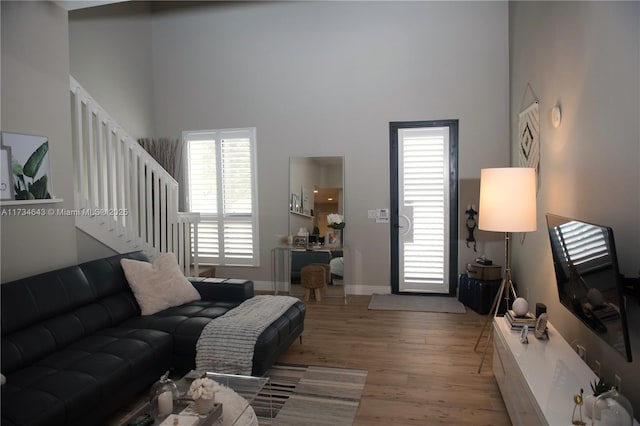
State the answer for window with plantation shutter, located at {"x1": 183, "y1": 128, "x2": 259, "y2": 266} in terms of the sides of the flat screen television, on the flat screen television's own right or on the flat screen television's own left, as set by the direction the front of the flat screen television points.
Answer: on the flat screen television's own right

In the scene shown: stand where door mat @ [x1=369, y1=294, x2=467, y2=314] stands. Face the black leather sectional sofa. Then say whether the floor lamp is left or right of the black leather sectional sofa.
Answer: left

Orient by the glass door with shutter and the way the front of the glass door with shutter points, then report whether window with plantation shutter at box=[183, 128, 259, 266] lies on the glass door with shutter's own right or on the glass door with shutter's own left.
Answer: on the glass door with shutter's own right

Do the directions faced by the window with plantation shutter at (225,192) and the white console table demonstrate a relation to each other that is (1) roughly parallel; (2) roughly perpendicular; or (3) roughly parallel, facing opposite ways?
roughly perpendicular

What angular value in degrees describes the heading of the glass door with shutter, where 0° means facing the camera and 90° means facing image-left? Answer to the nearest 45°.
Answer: approximately 0°

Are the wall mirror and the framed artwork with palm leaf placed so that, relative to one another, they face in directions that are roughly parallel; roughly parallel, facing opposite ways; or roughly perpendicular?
roughly perpendicular

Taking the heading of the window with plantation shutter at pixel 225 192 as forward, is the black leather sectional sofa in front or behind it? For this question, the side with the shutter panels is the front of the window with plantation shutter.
in front

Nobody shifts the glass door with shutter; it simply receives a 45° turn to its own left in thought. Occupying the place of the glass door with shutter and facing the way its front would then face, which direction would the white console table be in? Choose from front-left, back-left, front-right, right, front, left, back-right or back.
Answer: front-right

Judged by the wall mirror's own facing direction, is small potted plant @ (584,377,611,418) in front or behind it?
in front

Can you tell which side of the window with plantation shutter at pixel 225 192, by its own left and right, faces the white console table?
front

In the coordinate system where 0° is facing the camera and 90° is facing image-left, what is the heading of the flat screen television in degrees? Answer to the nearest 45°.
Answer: approximately 45°

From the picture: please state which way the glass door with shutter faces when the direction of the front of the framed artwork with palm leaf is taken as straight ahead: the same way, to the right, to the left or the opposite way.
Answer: to the right

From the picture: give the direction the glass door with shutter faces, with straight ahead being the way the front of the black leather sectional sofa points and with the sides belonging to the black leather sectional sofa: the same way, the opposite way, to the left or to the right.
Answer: to the right

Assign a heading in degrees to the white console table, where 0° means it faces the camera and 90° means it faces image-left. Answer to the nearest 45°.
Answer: approximately 45°

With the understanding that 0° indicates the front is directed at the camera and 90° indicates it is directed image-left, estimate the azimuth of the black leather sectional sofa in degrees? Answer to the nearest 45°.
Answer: approximately 315°

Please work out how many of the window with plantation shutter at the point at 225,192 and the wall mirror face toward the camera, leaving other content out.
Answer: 2

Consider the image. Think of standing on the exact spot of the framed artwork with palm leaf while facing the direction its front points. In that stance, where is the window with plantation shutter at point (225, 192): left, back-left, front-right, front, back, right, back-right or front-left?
left

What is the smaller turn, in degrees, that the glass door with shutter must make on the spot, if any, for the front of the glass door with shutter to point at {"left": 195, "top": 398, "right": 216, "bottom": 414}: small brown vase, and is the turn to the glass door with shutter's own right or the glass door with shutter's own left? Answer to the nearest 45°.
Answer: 0° — it already faces it

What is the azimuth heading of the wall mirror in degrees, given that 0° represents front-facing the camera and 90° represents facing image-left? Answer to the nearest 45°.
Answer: approximately 0°
